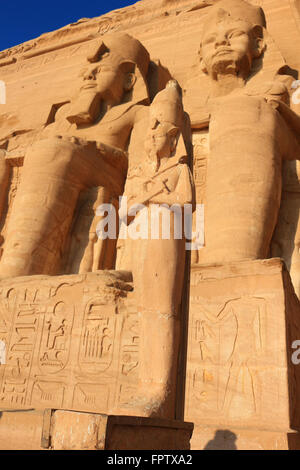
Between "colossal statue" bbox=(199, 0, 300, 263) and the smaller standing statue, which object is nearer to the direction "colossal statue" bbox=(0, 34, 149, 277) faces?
the smaller standing statue

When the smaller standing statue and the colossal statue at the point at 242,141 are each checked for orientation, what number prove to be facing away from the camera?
0

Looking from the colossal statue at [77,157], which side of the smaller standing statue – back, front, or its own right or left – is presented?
right

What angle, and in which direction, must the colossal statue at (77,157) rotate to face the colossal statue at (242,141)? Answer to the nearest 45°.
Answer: approximately 90° to its left

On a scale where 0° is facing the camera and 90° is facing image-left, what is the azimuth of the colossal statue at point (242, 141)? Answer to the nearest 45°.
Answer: approximately 45°

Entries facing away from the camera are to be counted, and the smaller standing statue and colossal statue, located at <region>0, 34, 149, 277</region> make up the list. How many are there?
0

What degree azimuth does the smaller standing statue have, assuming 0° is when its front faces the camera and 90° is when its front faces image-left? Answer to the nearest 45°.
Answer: approximately 45°
